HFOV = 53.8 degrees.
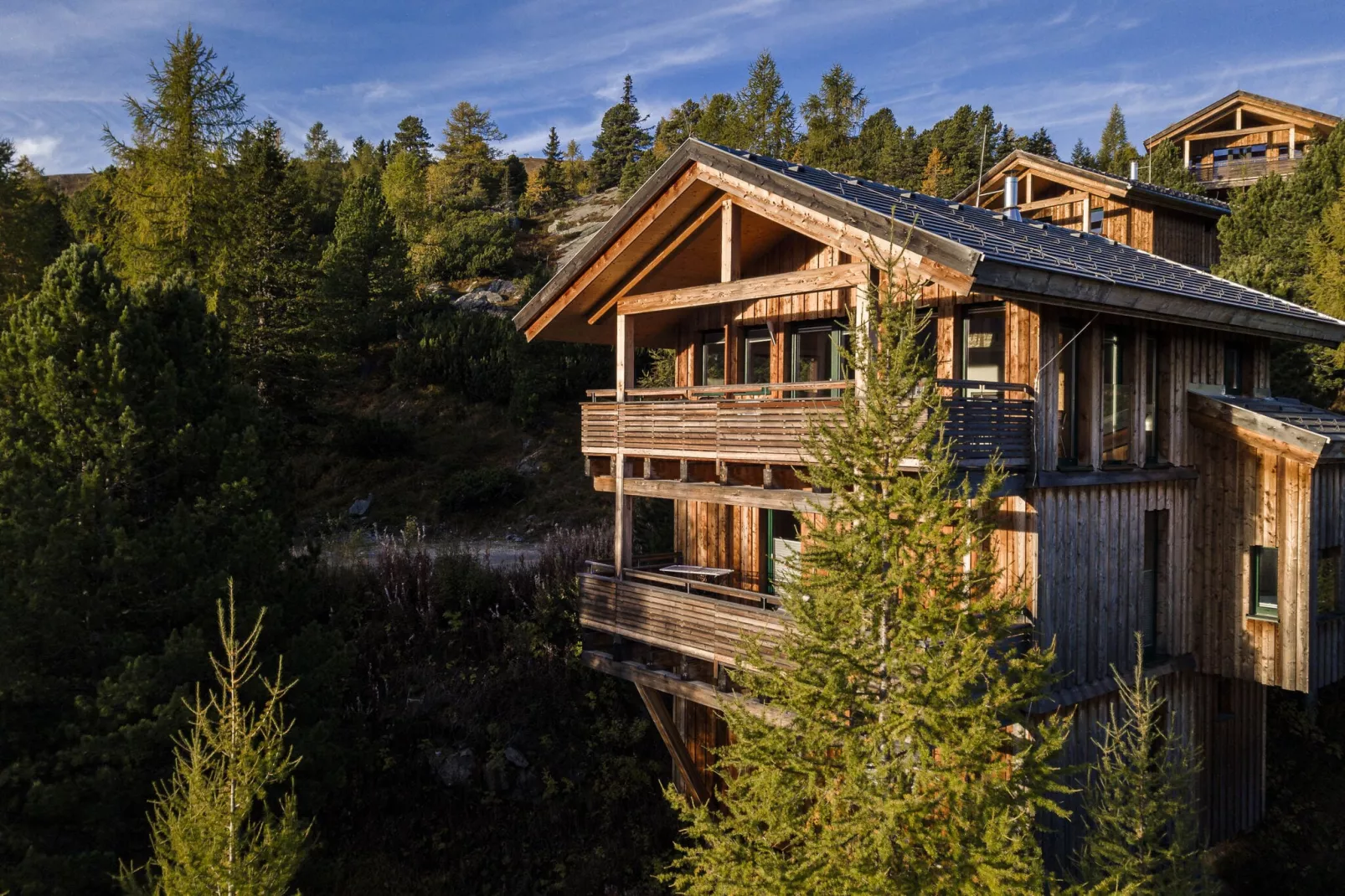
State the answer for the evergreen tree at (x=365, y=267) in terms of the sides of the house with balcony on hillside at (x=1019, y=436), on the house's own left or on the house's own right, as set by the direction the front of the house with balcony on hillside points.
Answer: on the house's own right

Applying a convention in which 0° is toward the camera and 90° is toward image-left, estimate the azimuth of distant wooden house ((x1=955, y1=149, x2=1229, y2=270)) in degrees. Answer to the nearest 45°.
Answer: approximately 45°

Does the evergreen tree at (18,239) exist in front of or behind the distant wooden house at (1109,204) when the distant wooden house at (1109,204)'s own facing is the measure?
in front

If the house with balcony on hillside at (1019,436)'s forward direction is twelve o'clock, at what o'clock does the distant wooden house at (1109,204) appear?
The distant wooden house is roughly at 5 o'clock from the house with balcony on hillside.

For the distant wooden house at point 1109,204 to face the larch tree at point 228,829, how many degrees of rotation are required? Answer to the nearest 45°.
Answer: approximately 45° to its left

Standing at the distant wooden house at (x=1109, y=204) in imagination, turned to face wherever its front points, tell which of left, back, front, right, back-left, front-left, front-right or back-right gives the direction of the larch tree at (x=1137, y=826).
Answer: front-left

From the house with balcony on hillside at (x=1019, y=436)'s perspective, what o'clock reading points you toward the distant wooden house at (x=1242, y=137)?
The distant wooden house is roughly at 5 o'clock from the house with balcony on hillside.

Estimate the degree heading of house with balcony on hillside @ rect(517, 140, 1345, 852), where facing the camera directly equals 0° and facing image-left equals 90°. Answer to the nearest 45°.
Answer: approximately 45°

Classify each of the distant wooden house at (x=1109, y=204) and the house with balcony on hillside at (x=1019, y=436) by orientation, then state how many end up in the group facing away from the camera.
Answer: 0

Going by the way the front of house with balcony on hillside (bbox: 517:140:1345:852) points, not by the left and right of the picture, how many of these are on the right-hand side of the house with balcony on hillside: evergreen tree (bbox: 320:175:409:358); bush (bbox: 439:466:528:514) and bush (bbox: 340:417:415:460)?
3
